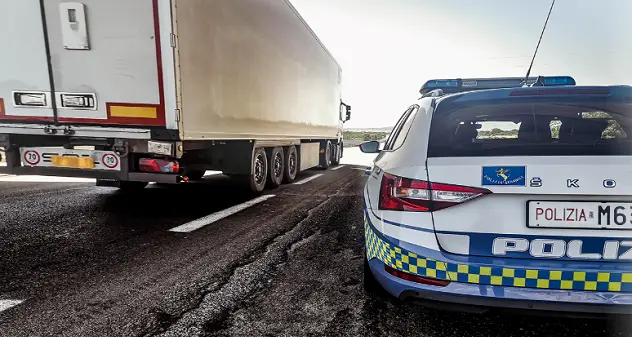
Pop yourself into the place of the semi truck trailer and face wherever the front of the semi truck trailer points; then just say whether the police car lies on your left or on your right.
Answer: on your right

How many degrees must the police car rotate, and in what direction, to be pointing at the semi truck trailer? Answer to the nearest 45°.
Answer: approximately 90° to its left

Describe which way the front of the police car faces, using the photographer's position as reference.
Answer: facing away from the viewer

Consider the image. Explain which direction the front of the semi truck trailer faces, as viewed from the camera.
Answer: facing away from the viewer and to the right of the viewer

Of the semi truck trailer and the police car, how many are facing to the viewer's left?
0

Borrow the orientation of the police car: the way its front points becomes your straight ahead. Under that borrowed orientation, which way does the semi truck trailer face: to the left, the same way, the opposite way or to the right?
the same way
